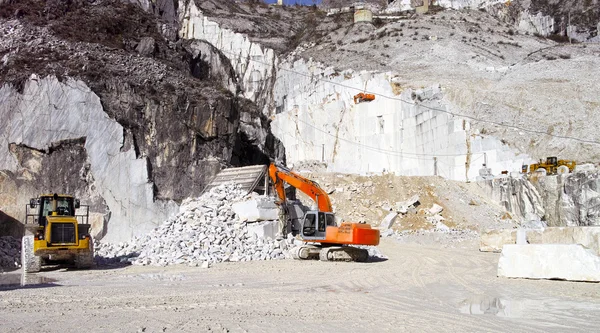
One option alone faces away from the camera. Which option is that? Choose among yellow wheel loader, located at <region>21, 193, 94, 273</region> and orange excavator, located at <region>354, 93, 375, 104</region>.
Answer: the yellow wheel loader

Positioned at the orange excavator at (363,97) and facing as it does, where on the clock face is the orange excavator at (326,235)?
the orange excavator at (326,235) is roughly at 9 o'clock from the orange excavator at (363,97).

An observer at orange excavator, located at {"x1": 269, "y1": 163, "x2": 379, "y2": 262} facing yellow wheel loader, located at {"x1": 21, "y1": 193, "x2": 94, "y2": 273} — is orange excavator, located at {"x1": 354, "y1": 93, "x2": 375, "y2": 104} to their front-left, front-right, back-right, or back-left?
back-right

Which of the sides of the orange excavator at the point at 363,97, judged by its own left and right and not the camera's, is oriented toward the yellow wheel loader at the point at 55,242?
left

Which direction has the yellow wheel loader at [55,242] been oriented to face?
away from the camera

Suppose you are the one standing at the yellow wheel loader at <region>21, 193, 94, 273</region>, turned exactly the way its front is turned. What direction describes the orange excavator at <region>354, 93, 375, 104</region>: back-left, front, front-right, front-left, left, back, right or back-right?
front-right

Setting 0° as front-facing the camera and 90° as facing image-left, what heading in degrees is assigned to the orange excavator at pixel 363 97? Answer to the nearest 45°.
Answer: approximately 90°

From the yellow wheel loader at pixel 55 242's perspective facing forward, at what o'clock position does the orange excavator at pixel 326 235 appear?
The orange excavator is roughly at 3 o'clock from the yellow wheel loader.
